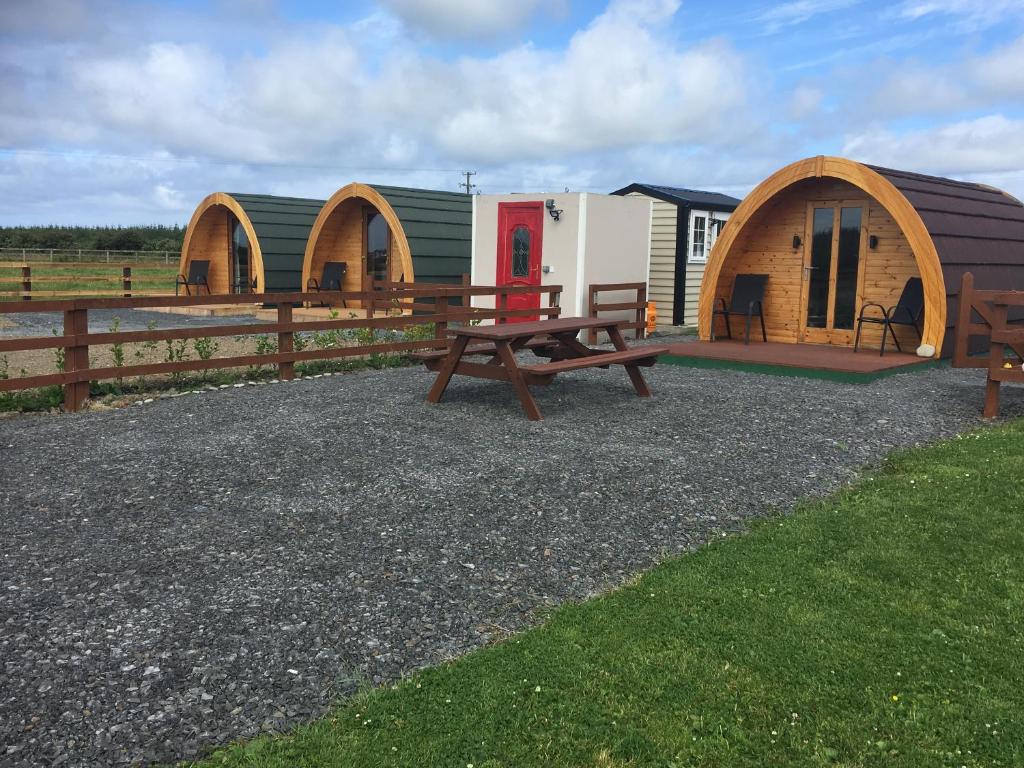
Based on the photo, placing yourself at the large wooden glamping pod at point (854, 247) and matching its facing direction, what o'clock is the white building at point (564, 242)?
The white building is roughly at 2 o'clock from the large wooden glamping pod.

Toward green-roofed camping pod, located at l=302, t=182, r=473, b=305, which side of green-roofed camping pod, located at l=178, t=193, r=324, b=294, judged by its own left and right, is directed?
left

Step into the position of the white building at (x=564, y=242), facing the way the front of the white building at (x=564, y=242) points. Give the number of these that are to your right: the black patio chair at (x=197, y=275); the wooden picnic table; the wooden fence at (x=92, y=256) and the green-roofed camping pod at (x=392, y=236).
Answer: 3

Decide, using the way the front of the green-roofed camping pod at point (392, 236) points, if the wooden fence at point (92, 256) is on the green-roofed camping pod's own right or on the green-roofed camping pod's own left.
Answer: on the green-roofed camping pod's own right

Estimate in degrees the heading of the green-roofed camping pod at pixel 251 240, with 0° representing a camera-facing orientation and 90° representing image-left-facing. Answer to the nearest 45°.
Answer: approximately 45°

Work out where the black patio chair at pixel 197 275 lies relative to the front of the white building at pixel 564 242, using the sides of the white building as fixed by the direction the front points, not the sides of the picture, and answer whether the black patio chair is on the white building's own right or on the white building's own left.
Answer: on the white building's own right

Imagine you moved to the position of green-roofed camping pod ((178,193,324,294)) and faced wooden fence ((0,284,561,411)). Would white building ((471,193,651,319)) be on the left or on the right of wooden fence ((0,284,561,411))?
left

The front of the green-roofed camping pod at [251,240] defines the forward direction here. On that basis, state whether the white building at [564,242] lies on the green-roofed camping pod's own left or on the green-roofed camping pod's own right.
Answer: on the green-roofed camping pod's own left

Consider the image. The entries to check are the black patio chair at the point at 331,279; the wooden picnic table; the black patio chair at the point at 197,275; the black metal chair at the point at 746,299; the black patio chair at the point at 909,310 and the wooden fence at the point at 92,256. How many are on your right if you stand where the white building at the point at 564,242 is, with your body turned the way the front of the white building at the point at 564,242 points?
3

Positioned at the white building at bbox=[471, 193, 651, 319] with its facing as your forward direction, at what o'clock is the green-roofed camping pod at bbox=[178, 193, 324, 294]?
The green-roofed camping pod is roughly at 3 o'clock from the white building.

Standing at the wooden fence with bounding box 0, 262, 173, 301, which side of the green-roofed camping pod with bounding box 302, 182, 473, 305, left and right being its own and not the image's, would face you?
right

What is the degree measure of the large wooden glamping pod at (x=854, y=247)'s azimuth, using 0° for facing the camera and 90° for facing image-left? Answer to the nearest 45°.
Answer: approximately 45°

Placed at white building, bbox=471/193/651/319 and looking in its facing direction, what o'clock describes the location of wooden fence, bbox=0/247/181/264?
The wooden fence is roughly at 3 o'clock from the white building.

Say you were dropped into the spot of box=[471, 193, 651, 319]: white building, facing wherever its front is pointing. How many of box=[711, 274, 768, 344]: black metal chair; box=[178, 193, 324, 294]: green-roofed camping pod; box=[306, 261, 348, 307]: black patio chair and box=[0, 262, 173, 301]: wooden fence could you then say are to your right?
3

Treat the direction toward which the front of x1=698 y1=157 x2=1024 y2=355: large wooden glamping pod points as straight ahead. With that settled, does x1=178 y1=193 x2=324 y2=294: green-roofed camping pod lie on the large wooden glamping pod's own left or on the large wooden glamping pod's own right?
on the large wooden glamping pod's own right
